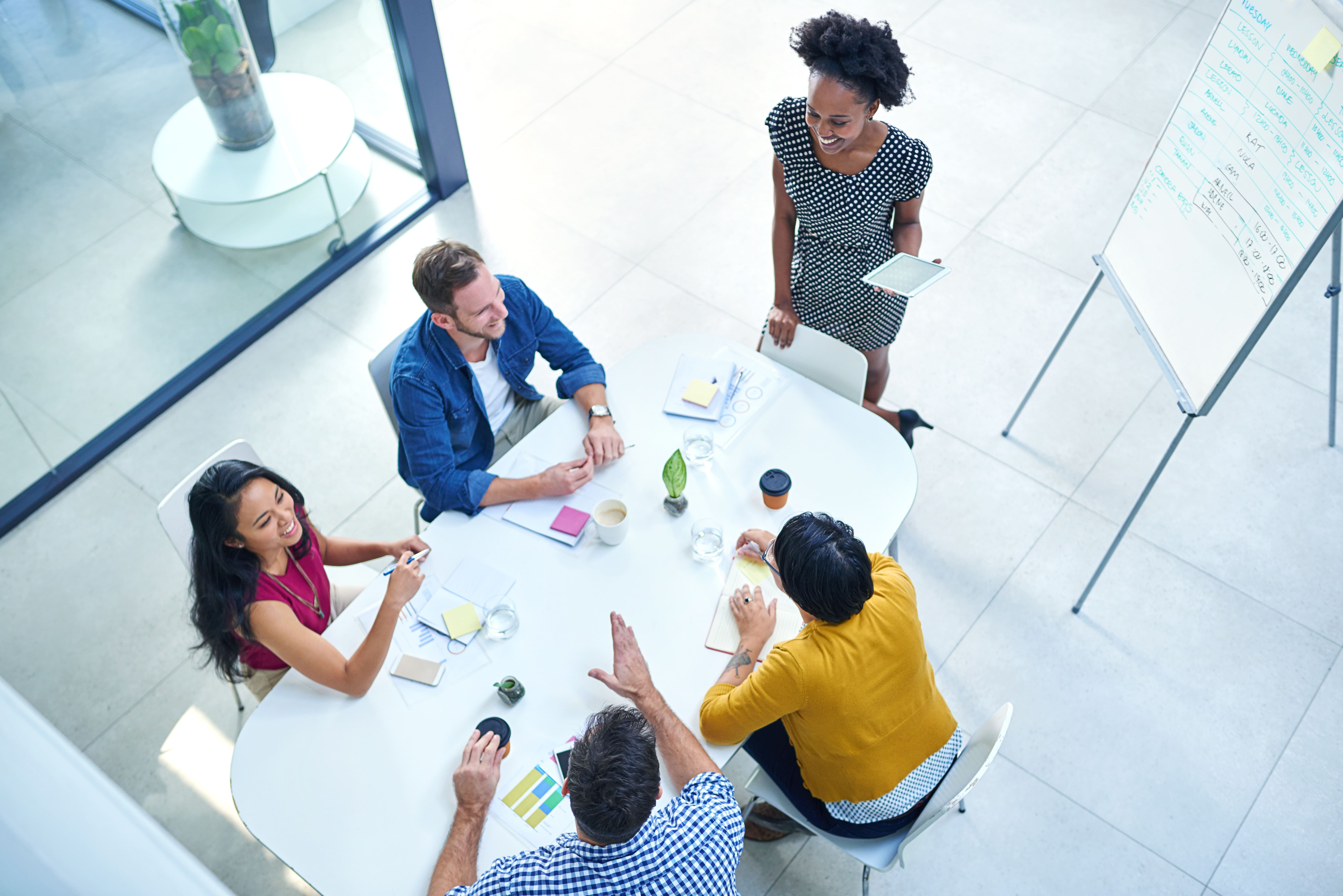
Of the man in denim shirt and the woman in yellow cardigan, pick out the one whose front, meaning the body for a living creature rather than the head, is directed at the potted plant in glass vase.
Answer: the woman in yellow cardigan

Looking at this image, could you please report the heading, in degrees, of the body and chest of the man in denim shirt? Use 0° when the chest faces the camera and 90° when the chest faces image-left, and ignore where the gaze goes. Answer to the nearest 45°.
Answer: approximately 315°

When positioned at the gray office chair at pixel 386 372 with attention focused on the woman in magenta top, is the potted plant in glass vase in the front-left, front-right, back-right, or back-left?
back-right

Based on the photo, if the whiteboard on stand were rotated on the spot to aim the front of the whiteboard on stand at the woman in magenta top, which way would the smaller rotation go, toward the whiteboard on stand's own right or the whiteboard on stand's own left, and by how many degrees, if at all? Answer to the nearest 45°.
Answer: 0° — it already faces them

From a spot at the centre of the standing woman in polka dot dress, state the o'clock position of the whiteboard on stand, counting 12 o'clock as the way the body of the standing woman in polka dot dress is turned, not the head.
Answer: The whiteboard on stand is roughly at 8 o'clock from the standing woman in polka dot dress.

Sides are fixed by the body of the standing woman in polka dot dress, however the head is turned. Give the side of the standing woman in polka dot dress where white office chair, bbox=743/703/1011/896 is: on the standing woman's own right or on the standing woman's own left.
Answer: on the standing woman's own left

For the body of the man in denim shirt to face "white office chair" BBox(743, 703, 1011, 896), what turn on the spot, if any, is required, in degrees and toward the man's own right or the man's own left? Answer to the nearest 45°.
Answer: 0° — they already face it

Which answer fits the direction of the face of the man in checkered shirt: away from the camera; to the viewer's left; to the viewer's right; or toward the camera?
away from the camera

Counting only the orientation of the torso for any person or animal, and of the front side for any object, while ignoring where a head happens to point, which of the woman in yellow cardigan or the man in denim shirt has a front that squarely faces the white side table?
the woman in yellow cardigan

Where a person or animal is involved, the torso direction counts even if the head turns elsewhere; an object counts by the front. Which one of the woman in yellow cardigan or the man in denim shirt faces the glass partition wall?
the woman in yellow cardigan

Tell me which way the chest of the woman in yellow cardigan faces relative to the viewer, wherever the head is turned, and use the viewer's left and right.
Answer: facing away from the viewer and to the left of the viewer

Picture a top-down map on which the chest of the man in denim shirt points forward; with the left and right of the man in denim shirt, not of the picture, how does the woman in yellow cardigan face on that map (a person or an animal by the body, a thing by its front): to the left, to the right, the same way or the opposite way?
the opposite way
